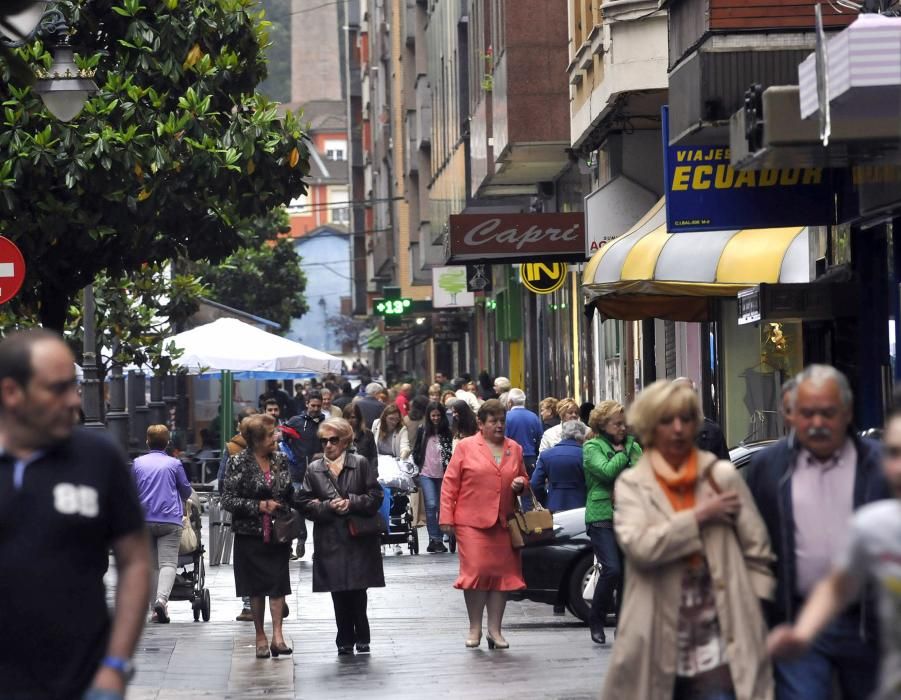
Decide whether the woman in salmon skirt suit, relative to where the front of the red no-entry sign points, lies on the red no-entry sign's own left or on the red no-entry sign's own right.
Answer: on the red no-entry sign's own left

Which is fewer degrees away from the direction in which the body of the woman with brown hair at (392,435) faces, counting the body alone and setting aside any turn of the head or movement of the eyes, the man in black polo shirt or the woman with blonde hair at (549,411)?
the man in black polo shirt

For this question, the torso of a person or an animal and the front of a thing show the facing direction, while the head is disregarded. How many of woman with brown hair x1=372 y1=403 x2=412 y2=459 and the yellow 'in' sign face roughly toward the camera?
2

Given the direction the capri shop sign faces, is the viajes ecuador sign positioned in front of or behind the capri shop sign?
in front

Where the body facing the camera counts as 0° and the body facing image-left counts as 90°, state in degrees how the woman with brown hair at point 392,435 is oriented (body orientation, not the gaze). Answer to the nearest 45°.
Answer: approximately 0°

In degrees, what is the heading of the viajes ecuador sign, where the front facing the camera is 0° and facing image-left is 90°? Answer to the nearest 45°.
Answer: approximately 0°
